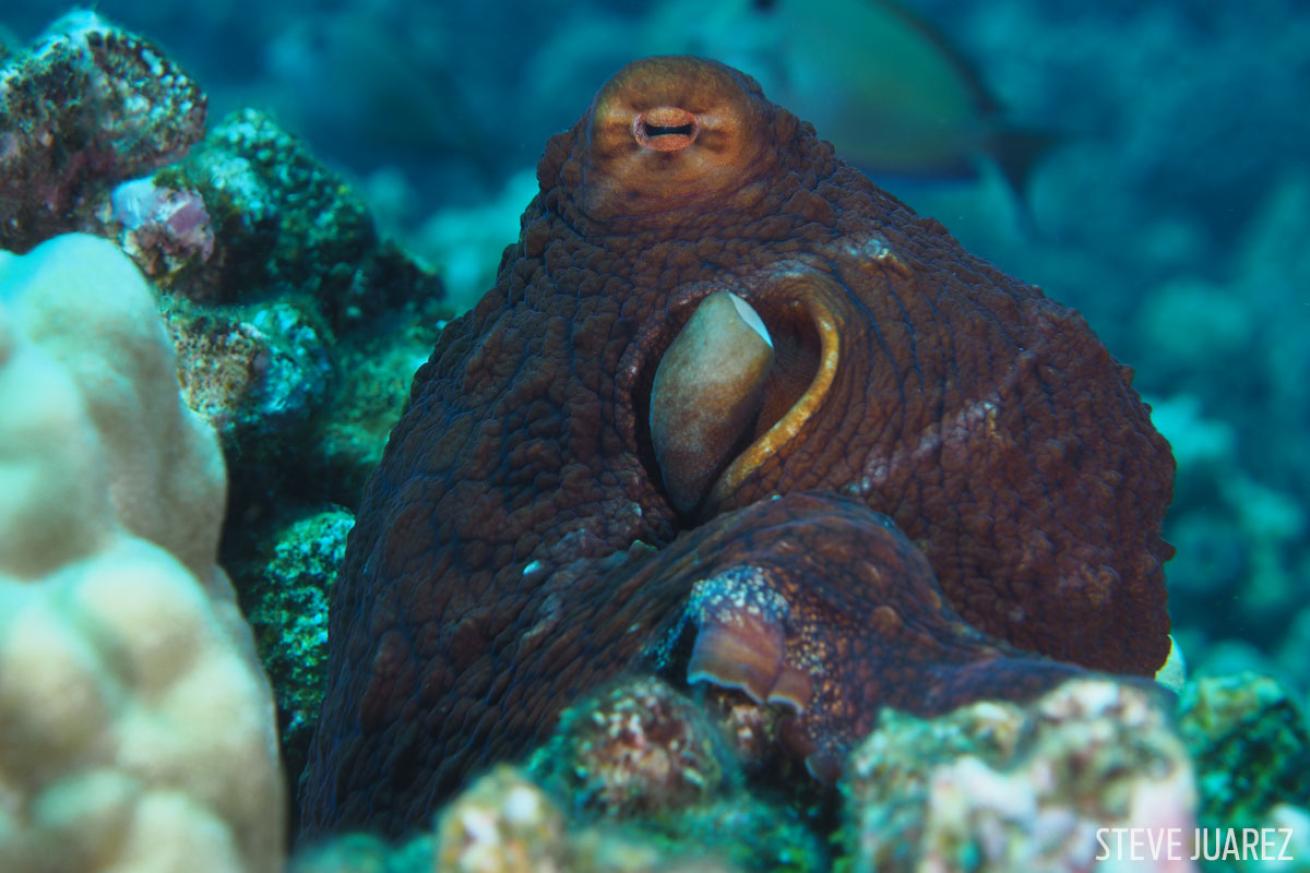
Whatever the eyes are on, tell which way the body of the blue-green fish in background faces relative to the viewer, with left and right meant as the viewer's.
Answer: facing to the left of the viewer

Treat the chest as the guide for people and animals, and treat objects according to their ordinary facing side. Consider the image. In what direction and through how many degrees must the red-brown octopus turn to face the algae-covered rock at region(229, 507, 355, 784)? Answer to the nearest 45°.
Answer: approximately 45° to its right
